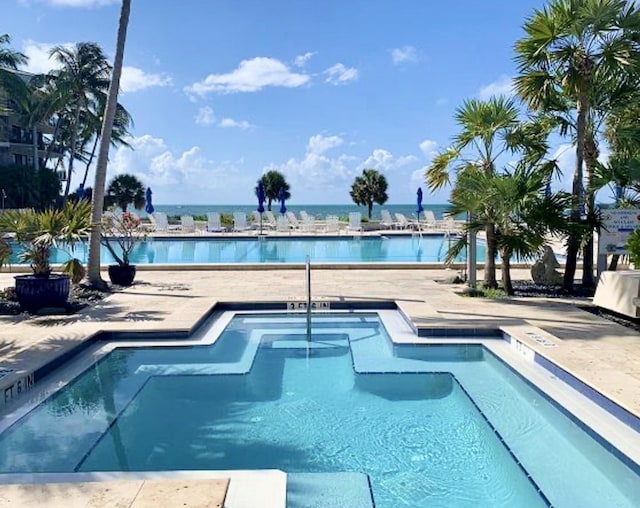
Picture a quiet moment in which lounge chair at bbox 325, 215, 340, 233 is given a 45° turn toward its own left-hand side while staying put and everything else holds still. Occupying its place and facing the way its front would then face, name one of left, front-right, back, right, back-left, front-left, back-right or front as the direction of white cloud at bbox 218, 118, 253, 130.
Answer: back

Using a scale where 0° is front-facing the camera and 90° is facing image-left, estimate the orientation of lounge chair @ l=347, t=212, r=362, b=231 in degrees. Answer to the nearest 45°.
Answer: approximately 0°

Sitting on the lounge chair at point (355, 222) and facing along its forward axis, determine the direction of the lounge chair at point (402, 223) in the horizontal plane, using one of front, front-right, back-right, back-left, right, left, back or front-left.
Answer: back-left

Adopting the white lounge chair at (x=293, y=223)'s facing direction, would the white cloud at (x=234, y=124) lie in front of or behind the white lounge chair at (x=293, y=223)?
behind

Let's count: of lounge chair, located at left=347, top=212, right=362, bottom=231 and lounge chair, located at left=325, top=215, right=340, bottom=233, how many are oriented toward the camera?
2

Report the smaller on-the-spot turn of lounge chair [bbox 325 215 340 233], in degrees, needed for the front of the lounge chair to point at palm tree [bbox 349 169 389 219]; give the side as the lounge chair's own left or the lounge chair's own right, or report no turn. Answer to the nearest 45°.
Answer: approximately 180°

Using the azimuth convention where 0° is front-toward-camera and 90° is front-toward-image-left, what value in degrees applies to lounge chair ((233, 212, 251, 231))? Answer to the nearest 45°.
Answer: approximately 315°
